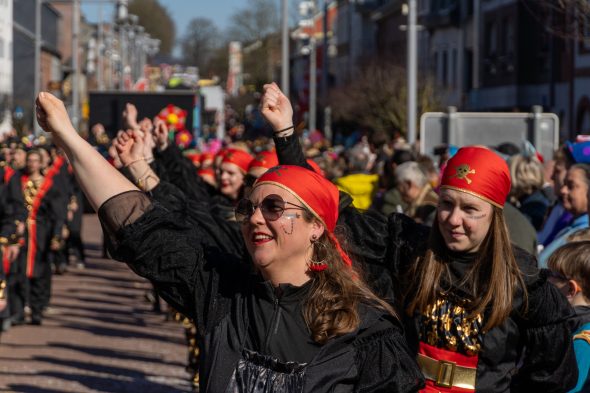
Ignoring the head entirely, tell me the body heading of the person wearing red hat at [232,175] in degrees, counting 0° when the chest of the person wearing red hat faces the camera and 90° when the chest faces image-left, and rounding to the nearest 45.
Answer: approximately 45°

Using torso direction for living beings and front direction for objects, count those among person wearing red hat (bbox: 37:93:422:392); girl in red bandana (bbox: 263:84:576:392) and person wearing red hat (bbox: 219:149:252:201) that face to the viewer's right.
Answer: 0

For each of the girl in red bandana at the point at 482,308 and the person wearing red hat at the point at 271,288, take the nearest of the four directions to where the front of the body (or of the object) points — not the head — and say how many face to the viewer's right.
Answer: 0

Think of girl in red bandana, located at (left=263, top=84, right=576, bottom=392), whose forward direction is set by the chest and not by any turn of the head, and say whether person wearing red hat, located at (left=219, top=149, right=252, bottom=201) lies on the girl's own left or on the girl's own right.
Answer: on the girl's own right

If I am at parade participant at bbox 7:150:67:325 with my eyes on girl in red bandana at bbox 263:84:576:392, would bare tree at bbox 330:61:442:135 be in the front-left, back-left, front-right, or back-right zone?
back-left

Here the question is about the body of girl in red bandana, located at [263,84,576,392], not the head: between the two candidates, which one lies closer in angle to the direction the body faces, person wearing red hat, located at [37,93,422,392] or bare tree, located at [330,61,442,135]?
the person wearing red hat

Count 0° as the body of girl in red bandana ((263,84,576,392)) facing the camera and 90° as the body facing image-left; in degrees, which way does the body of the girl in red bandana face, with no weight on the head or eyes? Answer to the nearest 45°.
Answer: approximately 45°

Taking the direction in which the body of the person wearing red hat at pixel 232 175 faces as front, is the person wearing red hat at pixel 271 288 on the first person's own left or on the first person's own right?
on the first person's own left

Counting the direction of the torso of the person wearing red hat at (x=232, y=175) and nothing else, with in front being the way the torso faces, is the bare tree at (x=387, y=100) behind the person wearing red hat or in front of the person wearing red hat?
behind

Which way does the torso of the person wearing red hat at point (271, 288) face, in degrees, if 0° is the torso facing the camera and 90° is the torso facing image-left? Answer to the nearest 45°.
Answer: approximately 45°

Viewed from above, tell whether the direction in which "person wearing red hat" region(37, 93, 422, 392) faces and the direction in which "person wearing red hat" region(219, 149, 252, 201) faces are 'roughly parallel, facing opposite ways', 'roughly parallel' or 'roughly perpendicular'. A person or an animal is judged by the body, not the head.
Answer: roughly parallel

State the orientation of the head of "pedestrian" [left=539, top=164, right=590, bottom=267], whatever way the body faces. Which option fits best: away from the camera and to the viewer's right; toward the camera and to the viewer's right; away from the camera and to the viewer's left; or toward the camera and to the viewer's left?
toward the camera and to the viewer's left

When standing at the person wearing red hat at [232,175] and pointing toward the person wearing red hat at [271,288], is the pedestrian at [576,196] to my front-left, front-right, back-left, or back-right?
front-left

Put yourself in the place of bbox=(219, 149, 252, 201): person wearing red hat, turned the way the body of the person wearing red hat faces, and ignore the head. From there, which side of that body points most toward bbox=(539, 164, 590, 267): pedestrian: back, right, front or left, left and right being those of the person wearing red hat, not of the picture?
left
